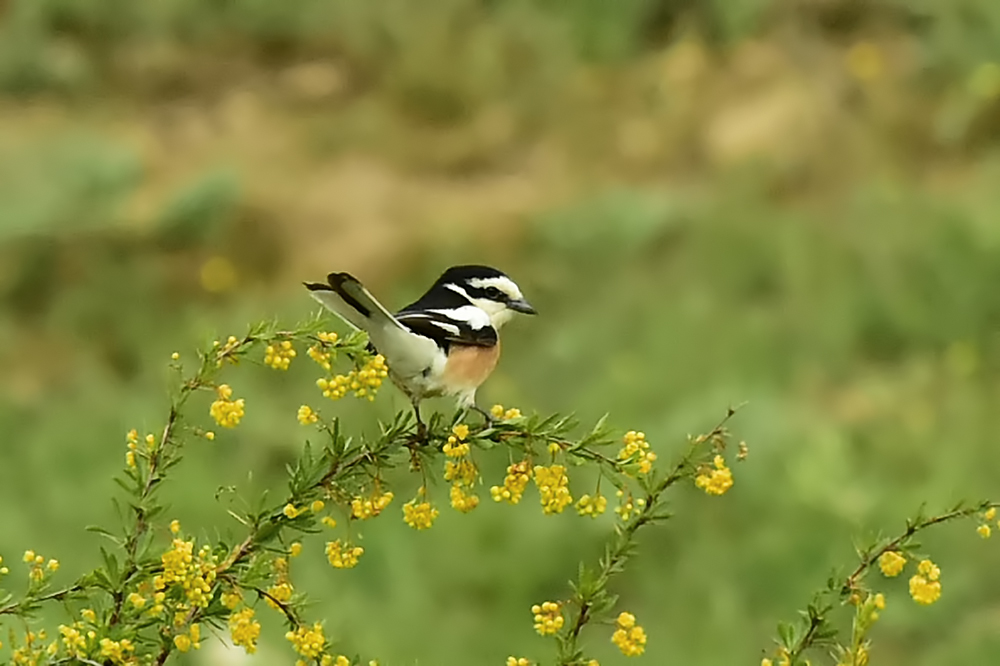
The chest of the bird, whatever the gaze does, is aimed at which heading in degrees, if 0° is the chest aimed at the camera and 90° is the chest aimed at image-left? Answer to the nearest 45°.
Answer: approximately 270°
